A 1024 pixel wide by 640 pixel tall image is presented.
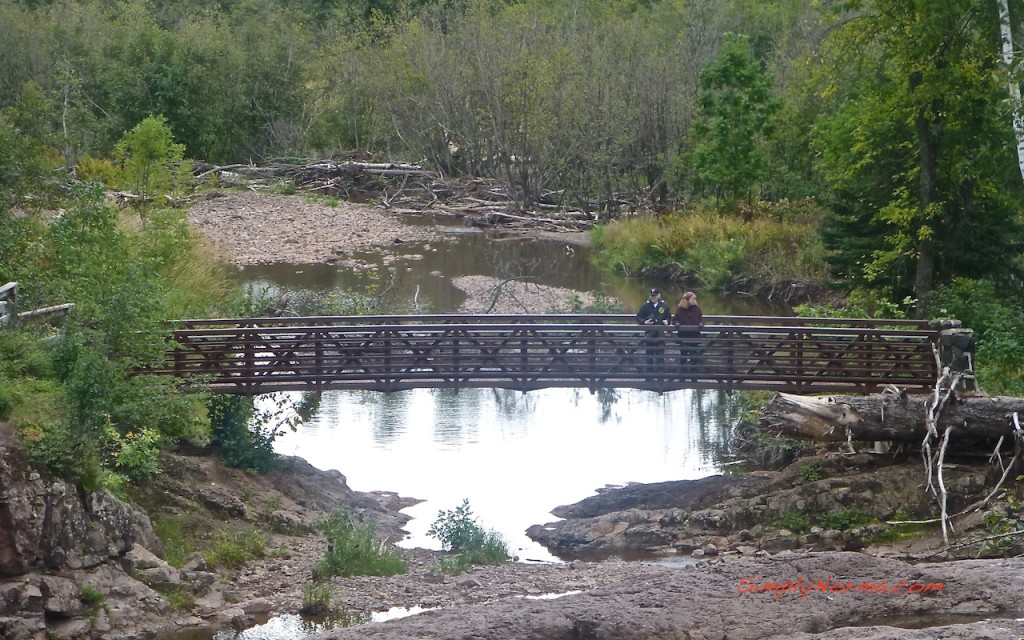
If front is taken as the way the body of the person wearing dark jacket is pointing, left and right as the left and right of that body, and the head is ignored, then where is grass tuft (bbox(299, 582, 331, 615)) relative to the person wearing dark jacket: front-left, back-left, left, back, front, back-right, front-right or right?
front-right

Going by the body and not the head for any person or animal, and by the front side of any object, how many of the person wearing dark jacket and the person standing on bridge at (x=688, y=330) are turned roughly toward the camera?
2

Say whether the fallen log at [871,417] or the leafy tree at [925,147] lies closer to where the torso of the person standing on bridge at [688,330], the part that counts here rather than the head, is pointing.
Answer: the fallen log

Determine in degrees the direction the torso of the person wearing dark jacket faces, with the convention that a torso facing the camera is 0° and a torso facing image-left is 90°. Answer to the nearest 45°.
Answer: approximately 0°

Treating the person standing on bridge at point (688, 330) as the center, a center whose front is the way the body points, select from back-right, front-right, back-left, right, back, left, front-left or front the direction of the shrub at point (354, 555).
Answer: front-right

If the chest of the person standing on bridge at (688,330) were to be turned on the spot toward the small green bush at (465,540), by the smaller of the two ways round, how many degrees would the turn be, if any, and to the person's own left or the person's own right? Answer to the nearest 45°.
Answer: approximately 45° to the person's own right
